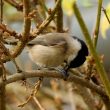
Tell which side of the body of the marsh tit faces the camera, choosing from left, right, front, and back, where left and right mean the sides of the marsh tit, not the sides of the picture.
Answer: right
